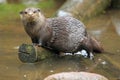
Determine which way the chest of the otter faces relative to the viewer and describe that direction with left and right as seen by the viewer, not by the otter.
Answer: facing to the left of the viewer

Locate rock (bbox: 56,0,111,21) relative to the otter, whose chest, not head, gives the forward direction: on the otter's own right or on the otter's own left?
on the otter's own right
